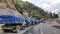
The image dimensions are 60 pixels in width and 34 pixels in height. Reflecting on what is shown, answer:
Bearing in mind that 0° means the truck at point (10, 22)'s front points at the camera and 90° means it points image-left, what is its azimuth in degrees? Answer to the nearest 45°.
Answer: approximately 225°
